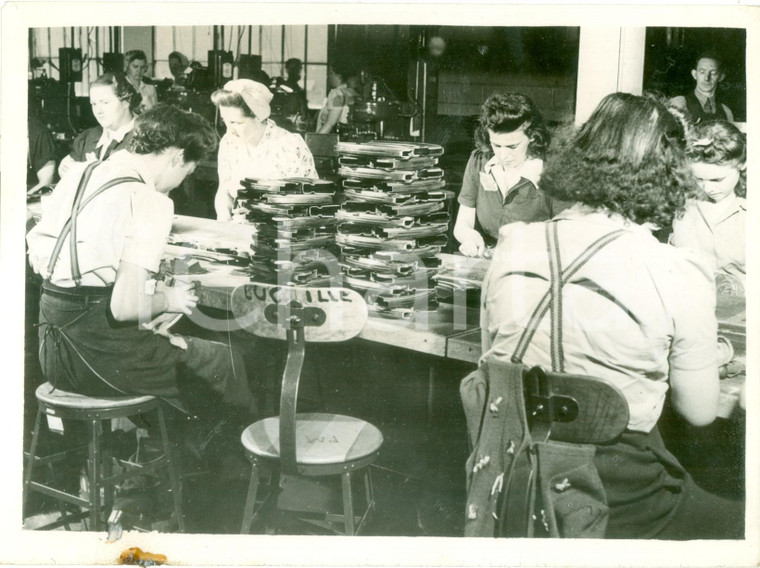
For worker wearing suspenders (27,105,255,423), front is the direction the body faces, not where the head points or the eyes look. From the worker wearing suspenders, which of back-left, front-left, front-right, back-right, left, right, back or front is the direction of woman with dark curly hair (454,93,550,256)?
front-right

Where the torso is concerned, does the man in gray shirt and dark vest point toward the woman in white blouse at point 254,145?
no

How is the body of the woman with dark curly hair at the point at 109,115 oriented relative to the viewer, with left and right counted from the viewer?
facing the viewer and to the left of the viewer

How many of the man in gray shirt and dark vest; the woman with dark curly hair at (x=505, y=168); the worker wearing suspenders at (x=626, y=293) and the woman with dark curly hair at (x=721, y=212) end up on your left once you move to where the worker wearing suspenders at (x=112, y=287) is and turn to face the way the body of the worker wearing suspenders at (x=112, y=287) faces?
0

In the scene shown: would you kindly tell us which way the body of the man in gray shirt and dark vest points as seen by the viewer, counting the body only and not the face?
toward the camera

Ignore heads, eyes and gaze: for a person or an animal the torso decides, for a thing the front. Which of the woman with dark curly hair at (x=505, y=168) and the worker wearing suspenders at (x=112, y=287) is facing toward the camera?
the woman with dark curly hair

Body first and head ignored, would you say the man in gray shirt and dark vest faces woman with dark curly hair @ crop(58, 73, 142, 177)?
no

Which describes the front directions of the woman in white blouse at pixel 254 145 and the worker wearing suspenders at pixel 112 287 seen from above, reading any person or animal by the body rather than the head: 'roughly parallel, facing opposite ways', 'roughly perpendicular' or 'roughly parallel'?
roughly parallel, facing opposite ways

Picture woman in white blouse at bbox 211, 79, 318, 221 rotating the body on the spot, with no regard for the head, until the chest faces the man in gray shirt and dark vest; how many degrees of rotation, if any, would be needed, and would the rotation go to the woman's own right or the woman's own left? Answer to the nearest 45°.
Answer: approximately 135° to the woman's own left

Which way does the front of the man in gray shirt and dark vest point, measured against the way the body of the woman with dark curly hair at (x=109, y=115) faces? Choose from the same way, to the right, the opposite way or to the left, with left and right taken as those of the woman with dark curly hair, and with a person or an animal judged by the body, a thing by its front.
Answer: the same way

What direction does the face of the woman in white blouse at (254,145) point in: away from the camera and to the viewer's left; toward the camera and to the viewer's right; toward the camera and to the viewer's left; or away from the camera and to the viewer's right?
toward the camera and to the viewer's left

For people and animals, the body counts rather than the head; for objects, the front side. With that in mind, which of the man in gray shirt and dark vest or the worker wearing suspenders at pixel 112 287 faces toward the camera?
the man in gray shirt and dark vest

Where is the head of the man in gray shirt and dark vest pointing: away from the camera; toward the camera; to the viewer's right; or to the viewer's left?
toward the camera

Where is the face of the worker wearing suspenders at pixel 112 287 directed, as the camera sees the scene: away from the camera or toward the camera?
away from the camera

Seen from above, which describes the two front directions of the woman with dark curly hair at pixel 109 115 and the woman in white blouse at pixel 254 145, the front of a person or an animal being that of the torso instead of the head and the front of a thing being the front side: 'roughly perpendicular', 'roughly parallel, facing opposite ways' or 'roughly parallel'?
roughly parallel

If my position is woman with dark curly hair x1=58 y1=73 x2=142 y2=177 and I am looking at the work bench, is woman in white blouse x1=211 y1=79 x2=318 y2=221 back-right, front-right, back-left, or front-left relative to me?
front-left

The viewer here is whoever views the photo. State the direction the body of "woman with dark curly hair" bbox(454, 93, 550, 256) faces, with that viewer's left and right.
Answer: facing the viewer
